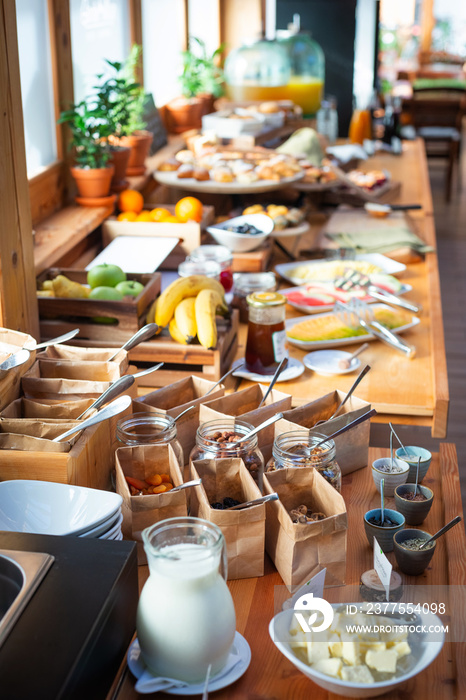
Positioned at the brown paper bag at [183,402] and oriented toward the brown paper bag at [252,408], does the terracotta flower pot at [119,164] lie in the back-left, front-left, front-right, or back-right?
back-left

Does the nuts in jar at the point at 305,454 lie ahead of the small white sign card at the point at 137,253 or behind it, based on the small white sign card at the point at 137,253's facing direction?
ahead

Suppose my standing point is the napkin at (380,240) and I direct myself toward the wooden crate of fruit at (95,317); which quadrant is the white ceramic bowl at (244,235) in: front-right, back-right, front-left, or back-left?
front-right

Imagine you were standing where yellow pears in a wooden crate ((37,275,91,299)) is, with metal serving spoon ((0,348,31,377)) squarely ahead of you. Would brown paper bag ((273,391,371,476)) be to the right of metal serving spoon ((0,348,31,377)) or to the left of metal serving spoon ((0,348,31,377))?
left

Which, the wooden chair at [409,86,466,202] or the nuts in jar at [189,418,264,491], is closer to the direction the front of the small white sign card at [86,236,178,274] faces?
the nuts in jar

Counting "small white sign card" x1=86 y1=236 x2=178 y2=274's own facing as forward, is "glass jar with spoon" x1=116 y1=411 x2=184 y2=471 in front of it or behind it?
in front

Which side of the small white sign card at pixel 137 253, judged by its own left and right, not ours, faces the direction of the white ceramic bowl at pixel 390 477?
front

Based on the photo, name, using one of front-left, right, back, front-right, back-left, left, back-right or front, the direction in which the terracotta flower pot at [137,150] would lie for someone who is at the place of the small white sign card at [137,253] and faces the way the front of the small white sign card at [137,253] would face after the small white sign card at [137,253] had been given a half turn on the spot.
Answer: front

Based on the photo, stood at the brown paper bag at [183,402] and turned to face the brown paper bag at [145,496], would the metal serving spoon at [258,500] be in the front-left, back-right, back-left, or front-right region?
front-left

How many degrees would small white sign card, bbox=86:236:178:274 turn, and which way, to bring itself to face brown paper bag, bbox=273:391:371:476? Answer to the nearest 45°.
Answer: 0° — it already faces it

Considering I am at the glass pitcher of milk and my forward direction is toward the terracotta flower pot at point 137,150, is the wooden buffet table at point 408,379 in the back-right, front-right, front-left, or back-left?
front-right

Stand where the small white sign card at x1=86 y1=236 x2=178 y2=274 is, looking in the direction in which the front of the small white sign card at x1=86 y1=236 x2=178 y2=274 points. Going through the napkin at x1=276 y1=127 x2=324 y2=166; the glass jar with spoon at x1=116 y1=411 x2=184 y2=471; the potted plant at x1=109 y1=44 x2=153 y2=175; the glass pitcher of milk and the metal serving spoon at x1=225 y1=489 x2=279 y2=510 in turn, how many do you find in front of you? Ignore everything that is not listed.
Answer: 3

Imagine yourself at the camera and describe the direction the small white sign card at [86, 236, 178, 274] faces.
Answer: facing the viewer

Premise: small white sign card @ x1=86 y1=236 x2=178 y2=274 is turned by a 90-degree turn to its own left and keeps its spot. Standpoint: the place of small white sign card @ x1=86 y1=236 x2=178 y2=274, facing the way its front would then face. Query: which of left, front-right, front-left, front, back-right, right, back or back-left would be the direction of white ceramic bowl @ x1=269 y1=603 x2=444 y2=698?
right

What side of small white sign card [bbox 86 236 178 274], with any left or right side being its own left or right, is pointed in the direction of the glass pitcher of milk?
front
